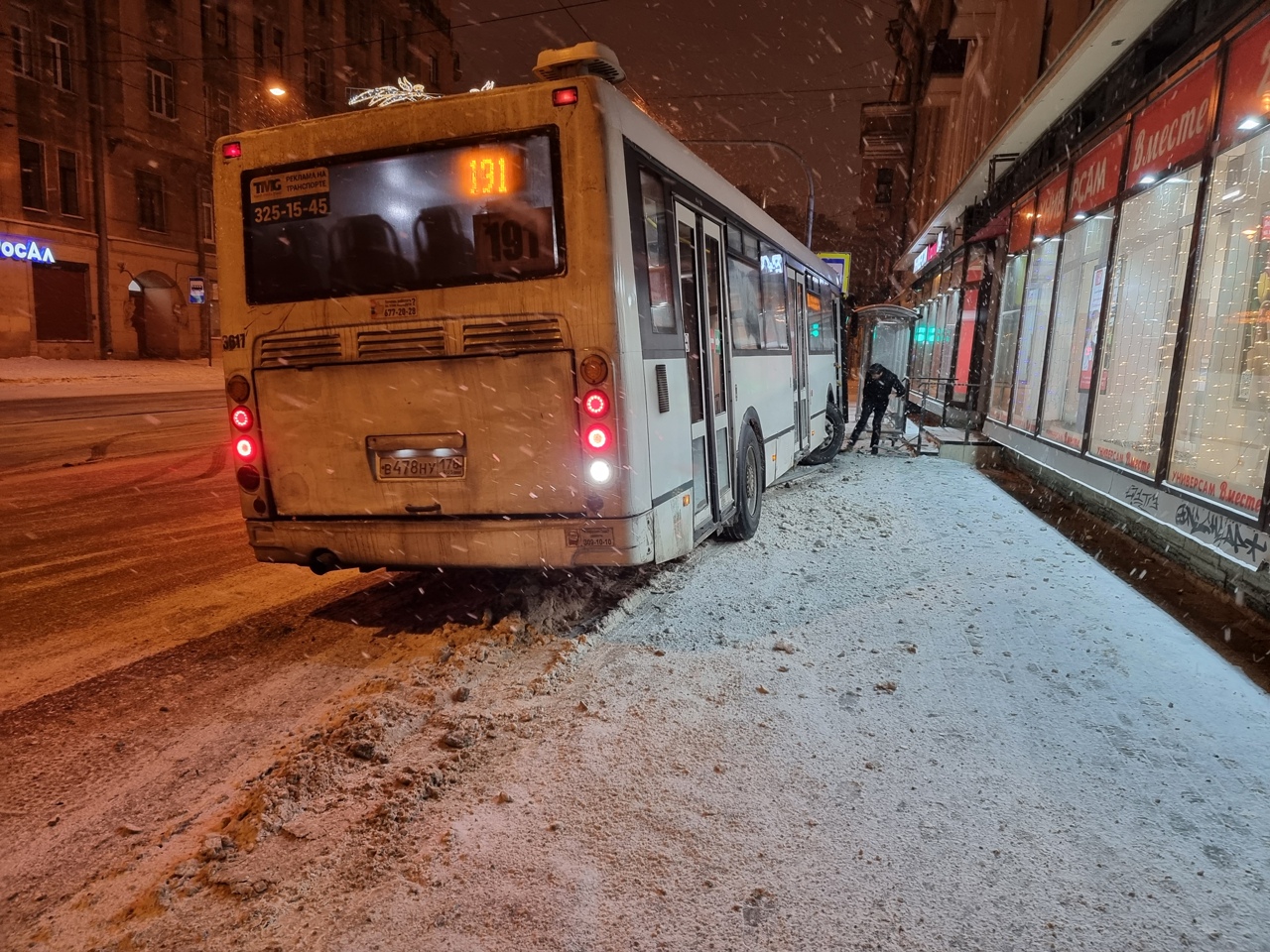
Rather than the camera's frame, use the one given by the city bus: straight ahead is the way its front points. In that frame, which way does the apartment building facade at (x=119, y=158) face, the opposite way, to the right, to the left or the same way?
to the right

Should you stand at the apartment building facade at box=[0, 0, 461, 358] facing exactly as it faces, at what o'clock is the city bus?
The city bus is roughly at 1 o'clock from the apartment building facade.

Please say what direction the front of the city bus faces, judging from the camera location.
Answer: facing away from the viewer and to the right of the viewer

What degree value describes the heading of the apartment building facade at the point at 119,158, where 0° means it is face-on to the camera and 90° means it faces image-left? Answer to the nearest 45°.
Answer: approximately 315°

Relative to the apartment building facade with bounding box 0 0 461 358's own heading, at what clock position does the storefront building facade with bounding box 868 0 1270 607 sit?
the storefront building facade with bounding box 868 0 1270 607 is roughly at 1 o'clock from the apartment building facade with bounding box 0 0 461 358.

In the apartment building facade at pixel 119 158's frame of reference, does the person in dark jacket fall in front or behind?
in front

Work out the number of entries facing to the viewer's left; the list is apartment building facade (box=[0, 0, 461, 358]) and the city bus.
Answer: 0

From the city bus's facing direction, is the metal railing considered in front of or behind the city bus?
in front

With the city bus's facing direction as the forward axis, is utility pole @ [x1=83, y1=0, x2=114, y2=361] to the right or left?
on its left
